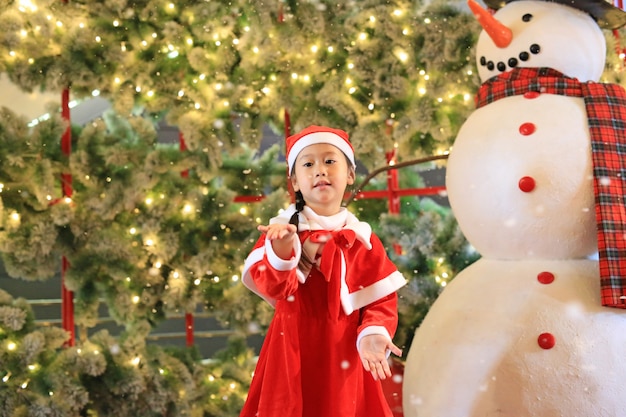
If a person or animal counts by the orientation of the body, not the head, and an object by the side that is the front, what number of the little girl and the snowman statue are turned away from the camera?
0

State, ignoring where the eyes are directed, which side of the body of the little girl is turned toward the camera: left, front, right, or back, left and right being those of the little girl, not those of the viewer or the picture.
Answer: front

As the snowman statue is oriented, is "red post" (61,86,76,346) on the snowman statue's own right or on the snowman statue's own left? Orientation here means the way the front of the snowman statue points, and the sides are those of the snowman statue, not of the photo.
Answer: on the snowman statue's own right

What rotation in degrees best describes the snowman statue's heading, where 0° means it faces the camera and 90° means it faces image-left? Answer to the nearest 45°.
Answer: approximately 45°

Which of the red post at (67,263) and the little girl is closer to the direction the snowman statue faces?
the little girl

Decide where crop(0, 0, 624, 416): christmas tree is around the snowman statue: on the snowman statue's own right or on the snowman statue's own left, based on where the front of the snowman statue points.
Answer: on the snowman statue's own right

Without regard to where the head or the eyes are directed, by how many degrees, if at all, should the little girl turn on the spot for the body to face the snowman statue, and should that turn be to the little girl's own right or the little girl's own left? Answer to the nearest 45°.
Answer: approximately 135° to the little girl's own left
